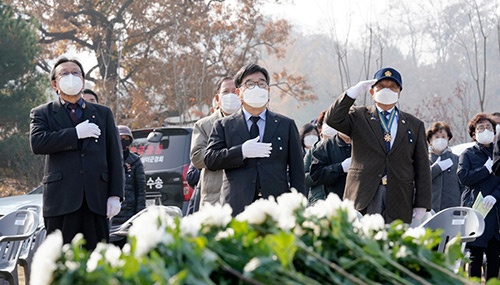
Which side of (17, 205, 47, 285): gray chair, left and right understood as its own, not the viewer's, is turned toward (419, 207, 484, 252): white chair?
left

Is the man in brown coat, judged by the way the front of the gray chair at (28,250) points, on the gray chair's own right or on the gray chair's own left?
on the gray chair's own left

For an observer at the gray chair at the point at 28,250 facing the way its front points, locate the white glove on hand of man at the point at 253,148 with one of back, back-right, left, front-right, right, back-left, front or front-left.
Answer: left

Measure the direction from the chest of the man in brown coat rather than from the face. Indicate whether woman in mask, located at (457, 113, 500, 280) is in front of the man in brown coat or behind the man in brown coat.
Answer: behind

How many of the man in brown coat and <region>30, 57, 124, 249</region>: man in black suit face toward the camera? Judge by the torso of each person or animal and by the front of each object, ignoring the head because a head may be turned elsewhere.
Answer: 2

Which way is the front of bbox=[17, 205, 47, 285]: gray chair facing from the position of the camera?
facing the viewer and to the left of the viewer

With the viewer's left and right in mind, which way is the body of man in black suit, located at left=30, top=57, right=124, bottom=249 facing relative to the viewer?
facing the viewer

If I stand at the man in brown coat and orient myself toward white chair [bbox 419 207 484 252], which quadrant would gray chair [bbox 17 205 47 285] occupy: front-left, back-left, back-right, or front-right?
back-right

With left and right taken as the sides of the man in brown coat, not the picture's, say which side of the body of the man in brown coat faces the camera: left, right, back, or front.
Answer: front
